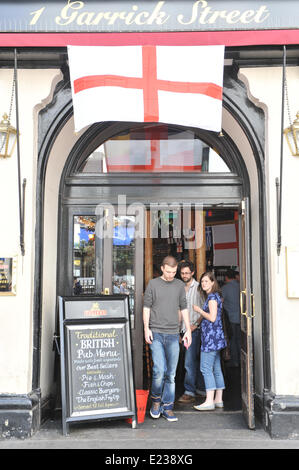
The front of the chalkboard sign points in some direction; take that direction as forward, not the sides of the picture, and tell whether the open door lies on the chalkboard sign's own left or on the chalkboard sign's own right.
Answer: on the chalkboard sign's own left

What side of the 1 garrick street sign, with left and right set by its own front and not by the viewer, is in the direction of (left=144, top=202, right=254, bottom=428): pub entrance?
back

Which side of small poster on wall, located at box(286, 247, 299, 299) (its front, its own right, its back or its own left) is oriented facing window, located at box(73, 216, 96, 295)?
right

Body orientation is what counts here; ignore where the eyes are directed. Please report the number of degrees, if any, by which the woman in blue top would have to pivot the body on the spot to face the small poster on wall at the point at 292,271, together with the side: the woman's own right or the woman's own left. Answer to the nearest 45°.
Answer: approximately 135° to the woman's own left
